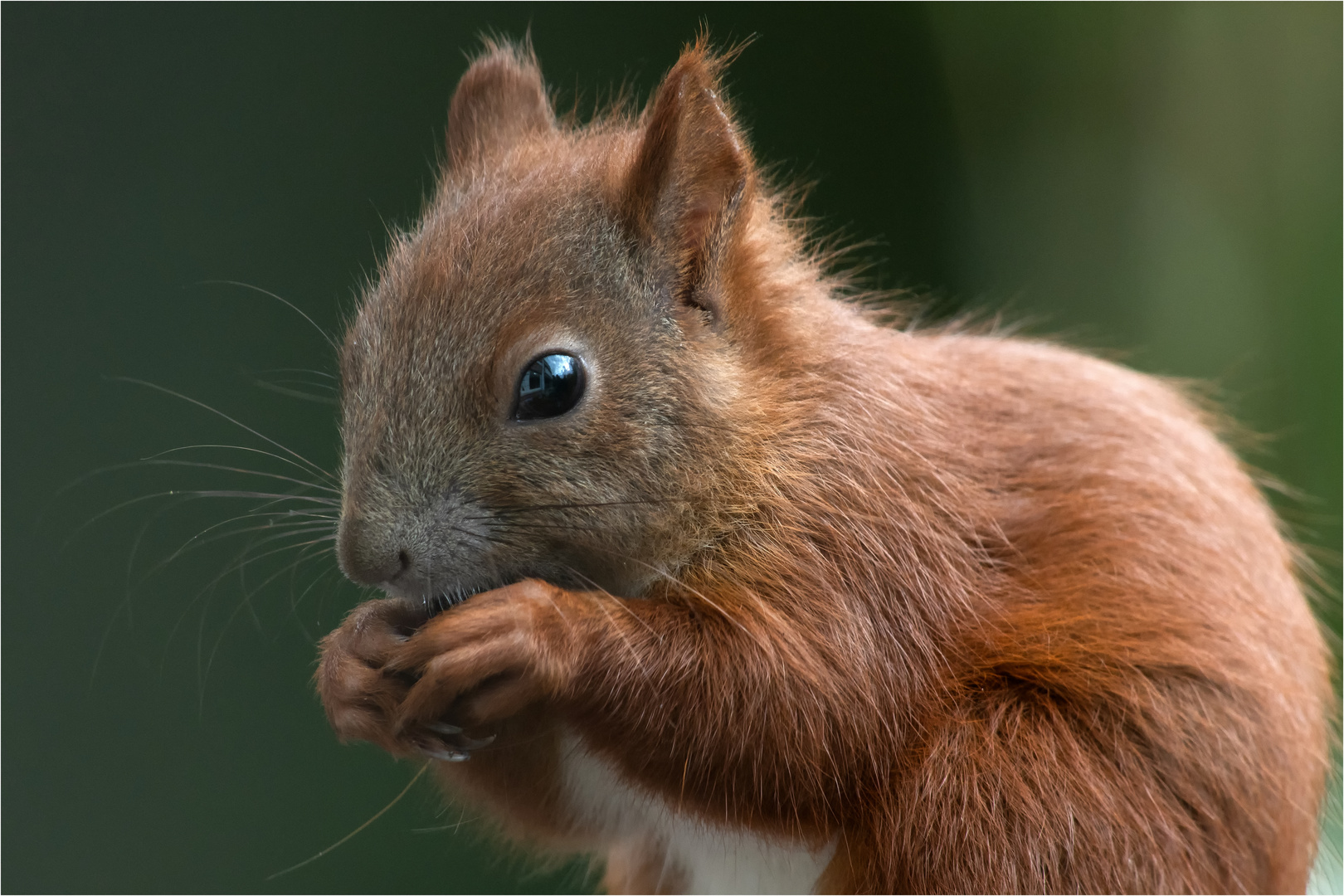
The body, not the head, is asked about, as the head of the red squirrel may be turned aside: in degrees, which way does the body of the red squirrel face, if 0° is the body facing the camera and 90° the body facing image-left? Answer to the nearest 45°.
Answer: approximately 90°
